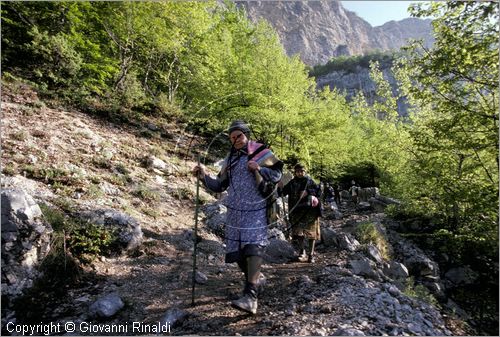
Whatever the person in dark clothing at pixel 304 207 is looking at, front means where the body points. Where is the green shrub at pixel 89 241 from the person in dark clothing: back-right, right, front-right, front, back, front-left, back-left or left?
front-right

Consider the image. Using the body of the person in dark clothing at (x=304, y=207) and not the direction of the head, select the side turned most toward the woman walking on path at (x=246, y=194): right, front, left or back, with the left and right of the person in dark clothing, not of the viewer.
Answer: front

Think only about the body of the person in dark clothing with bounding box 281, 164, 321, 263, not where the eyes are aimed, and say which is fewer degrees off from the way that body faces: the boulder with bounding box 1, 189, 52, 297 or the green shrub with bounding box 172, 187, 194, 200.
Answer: the boulder

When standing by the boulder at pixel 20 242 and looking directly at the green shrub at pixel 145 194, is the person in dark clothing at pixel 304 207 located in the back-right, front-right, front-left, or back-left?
front-right

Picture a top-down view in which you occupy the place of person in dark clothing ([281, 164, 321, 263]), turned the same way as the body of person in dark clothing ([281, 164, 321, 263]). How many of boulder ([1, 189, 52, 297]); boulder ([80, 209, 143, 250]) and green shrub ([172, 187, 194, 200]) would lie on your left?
0

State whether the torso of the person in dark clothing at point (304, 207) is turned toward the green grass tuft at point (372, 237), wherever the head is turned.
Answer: no

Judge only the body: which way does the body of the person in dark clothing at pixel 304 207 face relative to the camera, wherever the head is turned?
toward the camera

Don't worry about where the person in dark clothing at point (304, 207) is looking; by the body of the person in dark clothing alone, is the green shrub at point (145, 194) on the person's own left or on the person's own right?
on the person's own right

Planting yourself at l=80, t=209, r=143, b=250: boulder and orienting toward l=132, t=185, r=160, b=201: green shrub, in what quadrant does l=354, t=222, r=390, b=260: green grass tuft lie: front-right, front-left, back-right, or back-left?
front-right

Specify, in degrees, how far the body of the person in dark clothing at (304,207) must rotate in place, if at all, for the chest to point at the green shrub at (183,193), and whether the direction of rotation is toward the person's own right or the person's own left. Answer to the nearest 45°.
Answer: approximately 135° to the person's own right

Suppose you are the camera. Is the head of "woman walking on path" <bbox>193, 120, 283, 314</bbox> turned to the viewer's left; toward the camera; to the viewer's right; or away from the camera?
toward the camera
